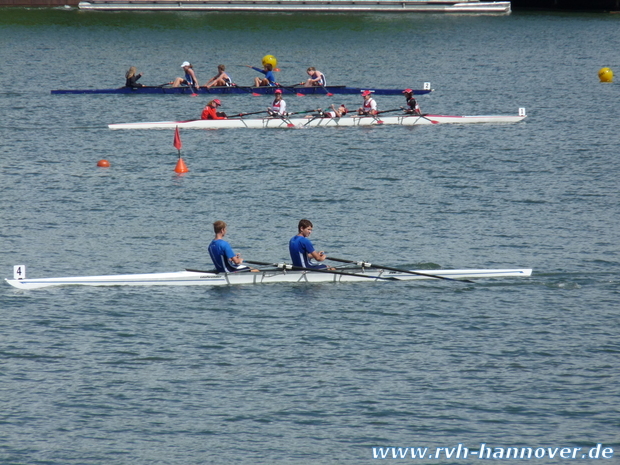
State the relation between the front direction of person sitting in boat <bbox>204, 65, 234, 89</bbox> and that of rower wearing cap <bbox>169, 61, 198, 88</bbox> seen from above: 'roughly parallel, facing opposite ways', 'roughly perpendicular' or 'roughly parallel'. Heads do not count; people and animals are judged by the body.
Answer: roughly parallel

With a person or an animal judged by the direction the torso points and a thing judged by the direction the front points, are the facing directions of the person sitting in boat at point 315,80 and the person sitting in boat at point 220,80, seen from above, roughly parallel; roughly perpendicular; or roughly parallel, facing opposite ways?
roughly parallel

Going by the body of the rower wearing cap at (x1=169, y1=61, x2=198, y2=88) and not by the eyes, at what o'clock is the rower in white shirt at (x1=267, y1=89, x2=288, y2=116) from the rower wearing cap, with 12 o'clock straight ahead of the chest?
The rower in white shirt is roughly at 8 o'clock from the rower wearing cap.

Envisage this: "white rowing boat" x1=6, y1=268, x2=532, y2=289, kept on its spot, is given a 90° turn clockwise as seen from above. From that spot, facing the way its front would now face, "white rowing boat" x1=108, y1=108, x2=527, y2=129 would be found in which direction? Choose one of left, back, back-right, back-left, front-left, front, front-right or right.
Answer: front

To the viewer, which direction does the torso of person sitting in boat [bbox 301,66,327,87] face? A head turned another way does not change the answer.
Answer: to the viewer's left

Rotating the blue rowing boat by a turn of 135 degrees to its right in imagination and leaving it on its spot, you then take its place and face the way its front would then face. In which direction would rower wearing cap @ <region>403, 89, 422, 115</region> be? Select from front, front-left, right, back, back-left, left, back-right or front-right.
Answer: left

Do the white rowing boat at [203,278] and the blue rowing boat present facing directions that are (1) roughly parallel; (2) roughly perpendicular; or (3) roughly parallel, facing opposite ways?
roughly parallel, facing opposite ways

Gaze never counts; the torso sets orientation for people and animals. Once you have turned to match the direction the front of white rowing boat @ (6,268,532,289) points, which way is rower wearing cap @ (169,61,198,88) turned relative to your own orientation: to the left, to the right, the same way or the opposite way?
the same way

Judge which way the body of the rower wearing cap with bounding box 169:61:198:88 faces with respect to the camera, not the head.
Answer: to the viewer's left

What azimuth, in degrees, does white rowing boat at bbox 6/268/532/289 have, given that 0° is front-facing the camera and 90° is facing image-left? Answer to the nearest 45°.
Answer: approximately 90°

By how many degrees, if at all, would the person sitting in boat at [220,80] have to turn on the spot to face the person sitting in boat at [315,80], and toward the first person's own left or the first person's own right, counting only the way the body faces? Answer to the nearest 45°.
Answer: approximately 180°

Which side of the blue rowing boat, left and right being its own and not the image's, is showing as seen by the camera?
right

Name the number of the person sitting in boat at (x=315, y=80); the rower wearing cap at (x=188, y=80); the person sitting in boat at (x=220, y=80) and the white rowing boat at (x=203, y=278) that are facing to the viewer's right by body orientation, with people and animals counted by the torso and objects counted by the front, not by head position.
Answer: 0

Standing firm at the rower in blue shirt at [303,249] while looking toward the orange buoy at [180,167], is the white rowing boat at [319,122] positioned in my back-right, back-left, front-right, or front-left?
front-right

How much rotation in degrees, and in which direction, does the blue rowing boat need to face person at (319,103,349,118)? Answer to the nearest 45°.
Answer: approximately 45° to its right

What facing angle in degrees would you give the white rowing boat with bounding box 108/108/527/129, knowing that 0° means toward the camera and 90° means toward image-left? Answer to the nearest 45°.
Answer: approximately 270°

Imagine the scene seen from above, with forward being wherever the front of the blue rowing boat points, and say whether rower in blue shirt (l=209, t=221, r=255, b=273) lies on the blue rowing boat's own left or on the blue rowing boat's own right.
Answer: on the blue rowing boat's own right
